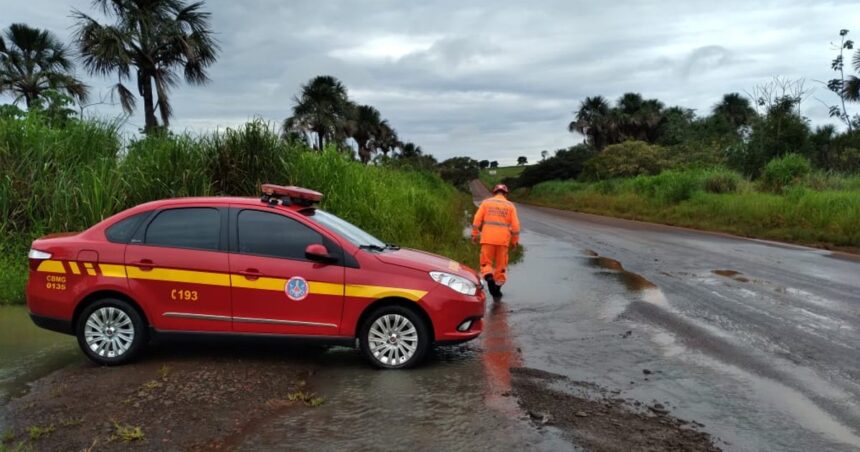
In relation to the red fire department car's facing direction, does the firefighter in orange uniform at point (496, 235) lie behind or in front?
in front

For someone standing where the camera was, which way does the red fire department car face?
facing to the right of the viewer

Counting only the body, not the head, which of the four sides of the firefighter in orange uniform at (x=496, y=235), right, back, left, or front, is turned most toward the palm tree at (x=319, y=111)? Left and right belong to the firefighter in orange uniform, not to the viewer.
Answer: front

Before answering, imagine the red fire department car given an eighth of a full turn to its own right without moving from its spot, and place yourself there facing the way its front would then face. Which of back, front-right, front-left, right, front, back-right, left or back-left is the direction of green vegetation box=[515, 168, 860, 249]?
left

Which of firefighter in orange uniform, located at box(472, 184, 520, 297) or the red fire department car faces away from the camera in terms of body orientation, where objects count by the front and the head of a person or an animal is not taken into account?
the firefighter in orange uniform

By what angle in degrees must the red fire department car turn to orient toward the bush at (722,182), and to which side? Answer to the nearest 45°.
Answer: approximately 45° to its left

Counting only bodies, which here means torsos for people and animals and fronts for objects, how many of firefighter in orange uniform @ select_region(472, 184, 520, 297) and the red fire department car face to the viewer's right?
1

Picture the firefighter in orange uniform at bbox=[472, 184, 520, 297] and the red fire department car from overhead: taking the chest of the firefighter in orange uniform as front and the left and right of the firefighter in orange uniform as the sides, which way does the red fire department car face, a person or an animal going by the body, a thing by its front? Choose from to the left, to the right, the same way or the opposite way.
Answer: to the right

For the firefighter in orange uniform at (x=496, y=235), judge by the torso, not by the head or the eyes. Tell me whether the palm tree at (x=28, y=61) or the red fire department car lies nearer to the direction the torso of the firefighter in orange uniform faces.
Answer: the palm tree

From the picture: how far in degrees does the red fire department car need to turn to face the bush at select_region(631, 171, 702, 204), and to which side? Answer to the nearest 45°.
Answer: approximately 45° to its left

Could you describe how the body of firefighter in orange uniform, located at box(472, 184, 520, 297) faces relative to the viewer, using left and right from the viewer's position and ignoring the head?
facing away from the viewer

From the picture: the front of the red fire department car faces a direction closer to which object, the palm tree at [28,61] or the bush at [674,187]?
the bush

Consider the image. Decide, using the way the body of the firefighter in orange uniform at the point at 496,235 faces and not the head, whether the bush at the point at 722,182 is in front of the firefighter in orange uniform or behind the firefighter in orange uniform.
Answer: in front
